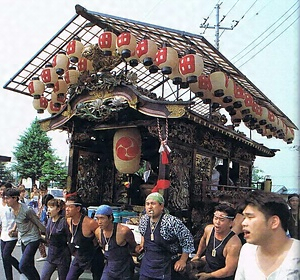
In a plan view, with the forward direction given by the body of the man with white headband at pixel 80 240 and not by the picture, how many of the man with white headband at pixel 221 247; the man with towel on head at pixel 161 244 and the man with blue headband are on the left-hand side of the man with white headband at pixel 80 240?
3

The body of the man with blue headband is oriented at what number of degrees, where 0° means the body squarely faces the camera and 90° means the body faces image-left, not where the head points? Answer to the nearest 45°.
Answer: approximately 45°

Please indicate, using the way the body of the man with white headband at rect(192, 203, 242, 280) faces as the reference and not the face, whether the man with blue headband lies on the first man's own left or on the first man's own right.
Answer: on the first man's own right

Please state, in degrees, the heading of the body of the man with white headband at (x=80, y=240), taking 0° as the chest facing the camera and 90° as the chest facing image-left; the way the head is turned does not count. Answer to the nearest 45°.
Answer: approximately 45°

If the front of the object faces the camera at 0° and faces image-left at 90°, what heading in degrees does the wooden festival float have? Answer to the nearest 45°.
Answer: approximately 45°

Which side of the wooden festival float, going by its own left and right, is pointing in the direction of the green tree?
right

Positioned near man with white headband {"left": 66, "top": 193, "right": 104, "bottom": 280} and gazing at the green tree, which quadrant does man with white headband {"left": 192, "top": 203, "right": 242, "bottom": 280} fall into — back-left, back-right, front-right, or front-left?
back-right

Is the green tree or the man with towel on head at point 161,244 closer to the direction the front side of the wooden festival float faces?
the man with towel on head
